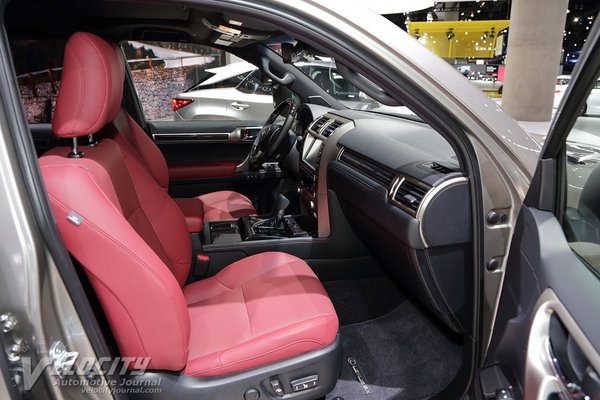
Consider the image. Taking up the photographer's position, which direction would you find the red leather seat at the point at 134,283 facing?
facing to the right of the viewer
